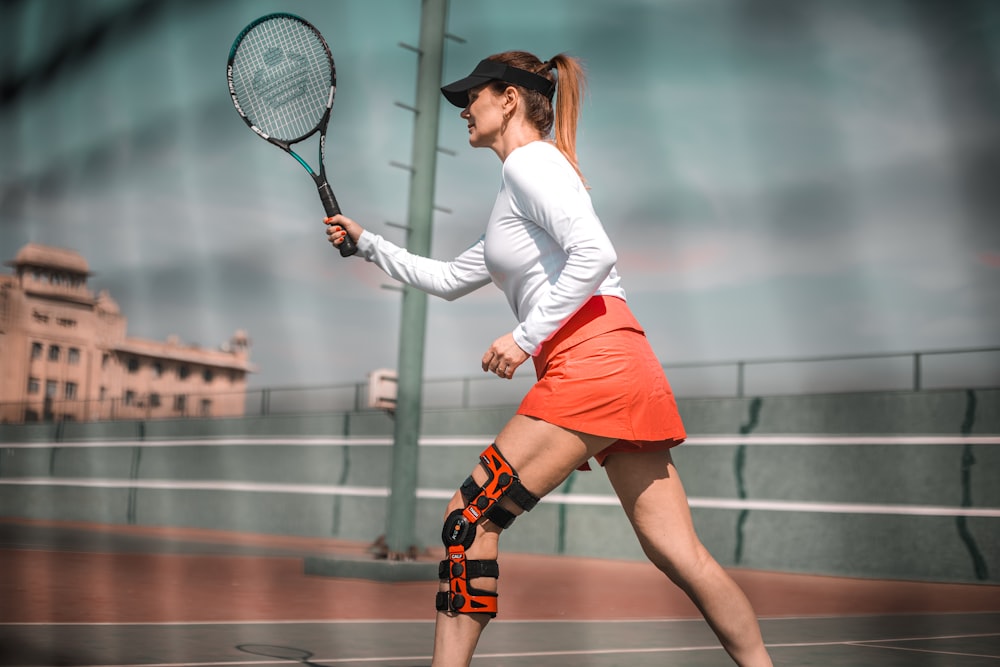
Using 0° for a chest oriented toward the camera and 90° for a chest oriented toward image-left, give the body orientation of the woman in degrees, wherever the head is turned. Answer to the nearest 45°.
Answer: approximately 90°

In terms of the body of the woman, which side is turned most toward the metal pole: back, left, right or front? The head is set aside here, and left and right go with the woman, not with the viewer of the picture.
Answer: right

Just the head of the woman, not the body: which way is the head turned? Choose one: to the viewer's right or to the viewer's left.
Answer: to the viewer's left
